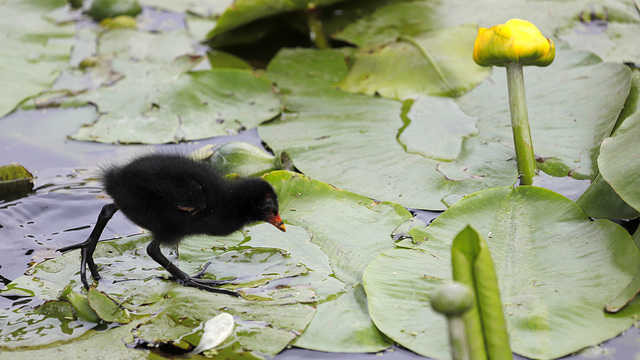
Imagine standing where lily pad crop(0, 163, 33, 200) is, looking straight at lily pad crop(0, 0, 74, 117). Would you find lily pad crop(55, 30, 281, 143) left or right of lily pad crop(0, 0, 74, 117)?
right

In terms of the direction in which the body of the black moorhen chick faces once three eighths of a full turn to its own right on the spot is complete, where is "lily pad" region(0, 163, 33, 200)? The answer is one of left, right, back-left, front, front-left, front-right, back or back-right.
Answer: right

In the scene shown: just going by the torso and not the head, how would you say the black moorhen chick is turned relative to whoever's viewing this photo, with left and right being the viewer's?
facing to the right of the viewer

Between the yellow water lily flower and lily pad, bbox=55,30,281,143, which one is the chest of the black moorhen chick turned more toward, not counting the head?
the yellow water lily flower

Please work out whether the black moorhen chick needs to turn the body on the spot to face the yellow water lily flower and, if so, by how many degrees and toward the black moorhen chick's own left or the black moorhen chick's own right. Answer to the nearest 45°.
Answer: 0° — it already faces it

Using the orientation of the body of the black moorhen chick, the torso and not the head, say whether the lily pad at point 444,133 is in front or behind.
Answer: in front

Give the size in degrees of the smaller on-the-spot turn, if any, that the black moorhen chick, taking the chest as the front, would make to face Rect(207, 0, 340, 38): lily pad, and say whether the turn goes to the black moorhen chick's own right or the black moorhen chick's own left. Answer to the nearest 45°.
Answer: approximately 90° to the black moorhen chick's own left

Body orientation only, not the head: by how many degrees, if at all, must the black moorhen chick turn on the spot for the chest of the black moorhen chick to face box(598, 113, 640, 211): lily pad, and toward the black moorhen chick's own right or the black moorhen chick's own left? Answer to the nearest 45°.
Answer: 0° — it already faces it

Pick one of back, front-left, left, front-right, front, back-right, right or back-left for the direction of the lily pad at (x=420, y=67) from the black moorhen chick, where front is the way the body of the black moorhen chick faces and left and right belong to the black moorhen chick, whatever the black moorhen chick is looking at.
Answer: front-left
